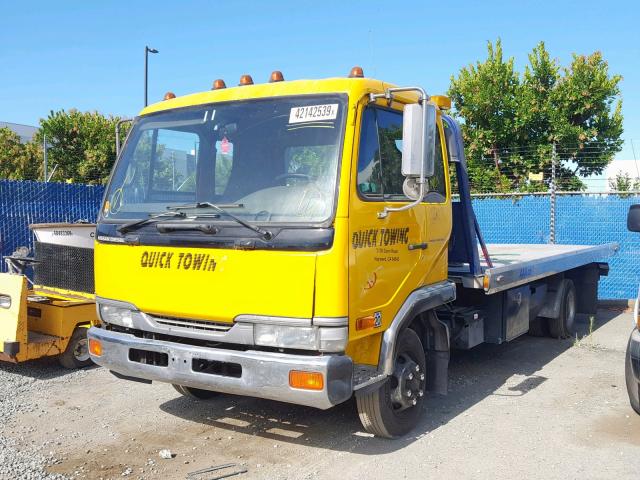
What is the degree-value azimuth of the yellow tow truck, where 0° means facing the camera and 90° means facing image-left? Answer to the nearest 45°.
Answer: approximately 45°

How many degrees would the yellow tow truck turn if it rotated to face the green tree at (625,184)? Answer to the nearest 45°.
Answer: approximately 180°

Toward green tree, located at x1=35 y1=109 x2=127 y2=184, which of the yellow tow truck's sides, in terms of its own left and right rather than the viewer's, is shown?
right

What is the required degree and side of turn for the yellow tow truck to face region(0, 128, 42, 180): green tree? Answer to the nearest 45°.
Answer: approximately 90° to its right

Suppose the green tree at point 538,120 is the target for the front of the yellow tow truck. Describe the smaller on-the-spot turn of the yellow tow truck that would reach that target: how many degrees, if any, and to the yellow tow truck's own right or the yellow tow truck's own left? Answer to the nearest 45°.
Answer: approximately 135° to the yellow tow truck's own right
